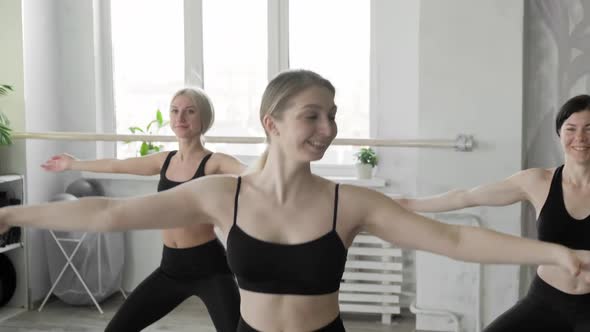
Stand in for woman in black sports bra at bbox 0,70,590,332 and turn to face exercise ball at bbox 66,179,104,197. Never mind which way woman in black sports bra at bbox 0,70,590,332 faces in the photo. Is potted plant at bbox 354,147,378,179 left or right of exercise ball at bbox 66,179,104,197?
right

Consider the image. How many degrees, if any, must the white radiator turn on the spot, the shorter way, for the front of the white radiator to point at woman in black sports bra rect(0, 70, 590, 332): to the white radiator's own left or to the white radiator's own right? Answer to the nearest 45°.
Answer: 0° — it already faces them

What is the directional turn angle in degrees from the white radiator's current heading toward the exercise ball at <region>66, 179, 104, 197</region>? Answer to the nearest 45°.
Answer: approximately 90° to its right

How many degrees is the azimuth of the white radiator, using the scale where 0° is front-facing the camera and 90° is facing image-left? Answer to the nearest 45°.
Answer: approximately 0°

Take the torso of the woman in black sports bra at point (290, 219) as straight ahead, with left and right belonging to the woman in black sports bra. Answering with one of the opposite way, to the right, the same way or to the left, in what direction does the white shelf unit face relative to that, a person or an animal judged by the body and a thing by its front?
to the left

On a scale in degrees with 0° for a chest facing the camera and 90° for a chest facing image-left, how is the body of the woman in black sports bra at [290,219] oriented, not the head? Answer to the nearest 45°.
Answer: approximately 0°

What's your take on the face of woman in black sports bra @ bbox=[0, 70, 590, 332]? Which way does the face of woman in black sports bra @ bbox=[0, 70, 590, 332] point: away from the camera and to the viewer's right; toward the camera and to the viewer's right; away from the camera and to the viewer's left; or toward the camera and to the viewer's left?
toward the camera and to the viewer's right

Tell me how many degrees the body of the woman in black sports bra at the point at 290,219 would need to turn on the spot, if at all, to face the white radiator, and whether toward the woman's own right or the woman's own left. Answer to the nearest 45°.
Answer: approximately 180°

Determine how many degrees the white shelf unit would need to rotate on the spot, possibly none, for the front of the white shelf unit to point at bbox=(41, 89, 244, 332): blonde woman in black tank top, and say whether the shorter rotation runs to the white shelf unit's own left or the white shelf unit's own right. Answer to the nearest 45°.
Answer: approximately 45° to the white shelf unit's own right

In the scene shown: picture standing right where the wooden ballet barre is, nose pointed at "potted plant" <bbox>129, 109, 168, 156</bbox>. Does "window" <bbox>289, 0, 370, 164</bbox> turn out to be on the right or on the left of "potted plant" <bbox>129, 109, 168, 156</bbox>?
right

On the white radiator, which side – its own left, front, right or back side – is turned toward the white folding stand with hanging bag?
right

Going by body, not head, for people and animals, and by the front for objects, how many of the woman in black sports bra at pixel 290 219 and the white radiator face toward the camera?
2

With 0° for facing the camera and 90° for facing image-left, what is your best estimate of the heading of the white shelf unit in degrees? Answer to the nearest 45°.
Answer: approximately 315°

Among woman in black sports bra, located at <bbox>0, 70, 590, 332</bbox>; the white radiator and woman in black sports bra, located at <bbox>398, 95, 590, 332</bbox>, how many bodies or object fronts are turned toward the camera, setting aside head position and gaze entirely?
3

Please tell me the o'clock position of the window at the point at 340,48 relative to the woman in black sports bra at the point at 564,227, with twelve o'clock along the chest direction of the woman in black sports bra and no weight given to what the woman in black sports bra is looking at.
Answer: The window is roughly at 5 o'clock from the woman in black sports bra.

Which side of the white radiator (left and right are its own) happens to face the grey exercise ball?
right
